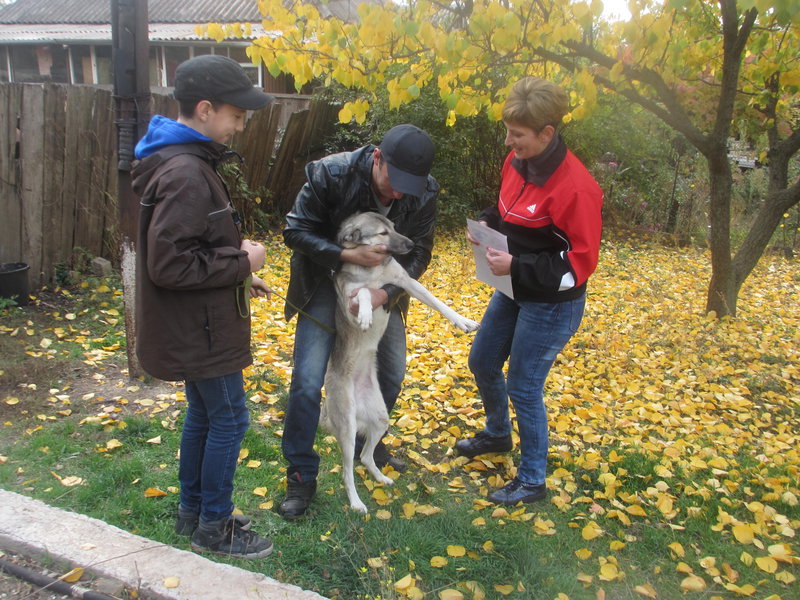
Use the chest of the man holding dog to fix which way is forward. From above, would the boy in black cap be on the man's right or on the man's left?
on the man's right

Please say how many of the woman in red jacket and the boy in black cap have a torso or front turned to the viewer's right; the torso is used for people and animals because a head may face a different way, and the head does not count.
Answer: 1

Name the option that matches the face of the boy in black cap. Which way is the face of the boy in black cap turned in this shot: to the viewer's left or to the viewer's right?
to the viewer's right

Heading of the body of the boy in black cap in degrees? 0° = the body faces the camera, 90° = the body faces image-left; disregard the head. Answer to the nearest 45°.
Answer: approximately 270°

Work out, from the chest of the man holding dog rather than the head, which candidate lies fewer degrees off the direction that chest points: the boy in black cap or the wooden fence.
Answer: the boy in black cap

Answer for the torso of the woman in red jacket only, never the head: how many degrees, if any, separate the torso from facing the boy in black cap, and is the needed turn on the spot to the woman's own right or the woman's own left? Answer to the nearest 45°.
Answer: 0° — they already face them

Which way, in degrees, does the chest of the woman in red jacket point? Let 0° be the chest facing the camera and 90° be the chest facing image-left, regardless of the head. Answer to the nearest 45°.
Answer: approximately 45°

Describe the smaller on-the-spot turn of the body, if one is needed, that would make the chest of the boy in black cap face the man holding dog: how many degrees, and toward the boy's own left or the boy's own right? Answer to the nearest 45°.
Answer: approximately 45° to the boy's own left

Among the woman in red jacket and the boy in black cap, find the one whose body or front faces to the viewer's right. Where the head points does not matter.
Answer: the boy in black cap

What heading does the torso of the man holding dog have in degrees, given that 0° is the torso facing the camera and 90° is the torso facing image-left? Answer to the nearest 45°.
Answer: approximately 315°

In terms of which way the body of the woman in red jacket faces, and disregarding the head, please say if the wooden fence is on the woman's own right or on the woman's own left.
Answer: on the woman's own right

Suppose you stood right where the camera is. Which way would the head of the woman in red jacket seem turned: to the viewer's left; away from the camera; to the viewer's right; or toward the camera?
to the viewer's left
